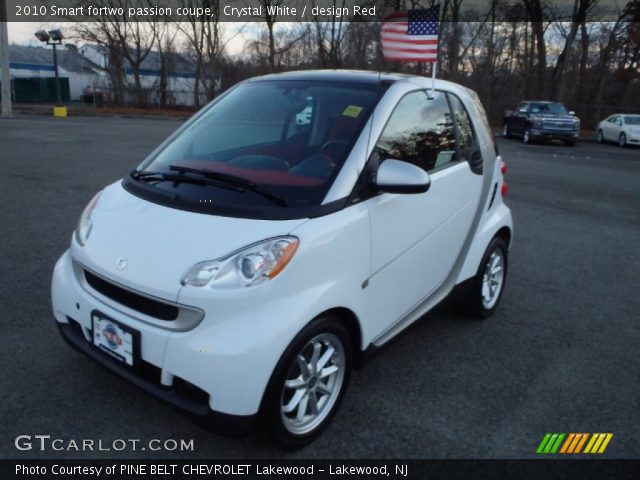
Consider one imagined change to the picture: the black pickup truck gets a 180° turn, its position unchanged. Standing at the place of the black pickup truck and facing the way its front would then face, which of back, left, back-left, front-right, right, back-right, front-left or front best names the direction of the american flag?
back-left

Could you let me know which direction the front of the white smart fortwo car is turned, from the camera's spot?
facing the viewer and to the left of the viewer

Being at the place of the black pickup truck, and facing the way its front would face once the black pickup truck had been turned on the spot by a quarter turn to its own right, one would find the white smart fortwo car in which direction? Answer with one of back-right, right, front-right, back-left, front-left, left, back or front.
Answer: front-left
